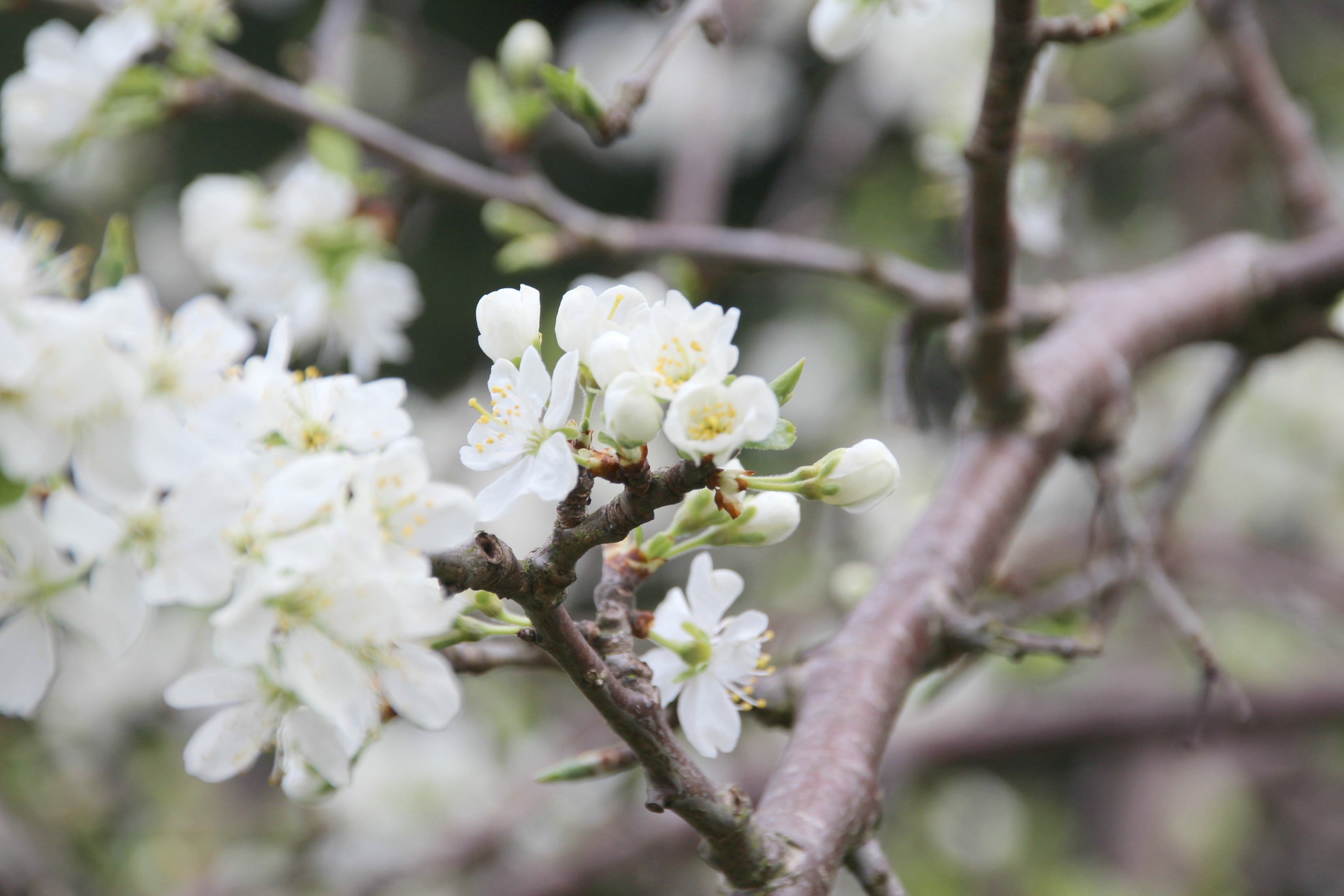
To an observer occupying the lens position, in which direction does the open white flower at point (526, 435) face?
facing the viewer and to the left of the viewer
